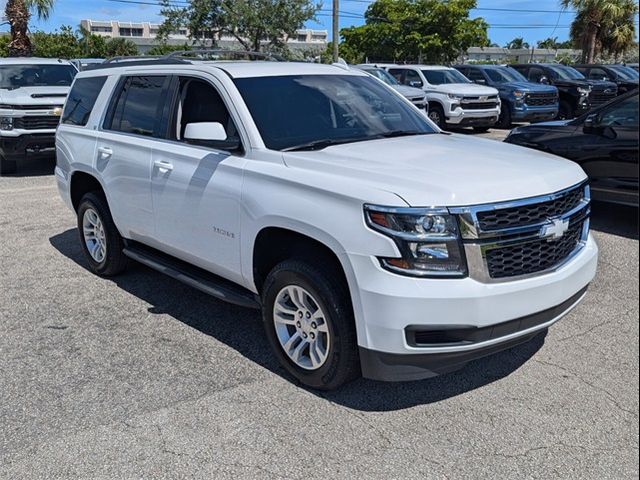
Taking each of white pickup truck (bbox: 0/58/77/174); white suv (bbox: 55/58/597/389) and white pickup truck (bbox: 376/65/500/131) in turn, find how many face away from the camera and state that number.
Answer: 0

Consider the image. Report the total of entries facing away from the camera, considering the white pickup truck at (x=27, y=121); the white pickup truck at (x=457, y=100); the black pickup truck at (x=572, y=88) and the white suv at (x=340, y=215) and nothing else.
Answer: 0

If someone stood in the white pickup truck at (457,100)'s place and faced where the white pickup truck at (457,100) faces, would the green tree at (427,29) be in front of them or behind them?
behind

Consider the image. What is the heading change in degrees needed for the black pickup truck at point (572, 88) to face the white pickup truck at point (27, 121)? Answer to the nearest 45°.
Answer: approximately 90° to its right

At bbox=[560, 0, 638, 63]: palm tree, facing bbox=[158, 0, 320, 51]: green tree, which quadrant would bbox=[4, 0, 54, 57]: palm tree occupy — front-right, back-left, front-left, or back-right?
front-left

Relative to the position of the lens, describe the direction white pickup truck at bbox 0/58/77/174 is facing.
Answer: facing the viewer

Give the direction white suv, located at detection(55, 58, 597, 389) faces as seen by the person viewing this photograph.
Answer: facing the viewer and to the right of the viewer

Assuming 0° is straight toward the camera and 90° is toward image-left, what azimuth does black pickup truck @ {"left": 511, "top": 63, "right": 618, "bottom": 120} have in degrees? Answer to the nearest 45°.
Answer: approximately 315°

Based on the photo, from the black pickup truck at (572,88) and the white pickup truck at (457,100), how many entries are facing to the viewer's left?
0

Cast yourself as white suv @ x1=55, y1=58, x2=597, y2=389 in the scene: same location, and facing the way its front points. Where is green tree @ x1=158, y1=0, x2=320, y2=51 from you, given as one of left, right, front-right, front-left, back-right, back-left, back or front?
back-left

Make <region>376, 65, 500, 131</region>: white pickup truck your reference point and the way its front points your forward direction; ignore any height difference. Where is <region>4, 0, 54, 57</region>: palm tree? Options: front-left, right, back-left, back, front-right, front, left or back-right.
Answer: back-right

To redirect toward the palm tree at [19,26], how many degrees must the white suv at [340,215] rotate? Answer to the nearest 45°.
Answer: approximately 180°
